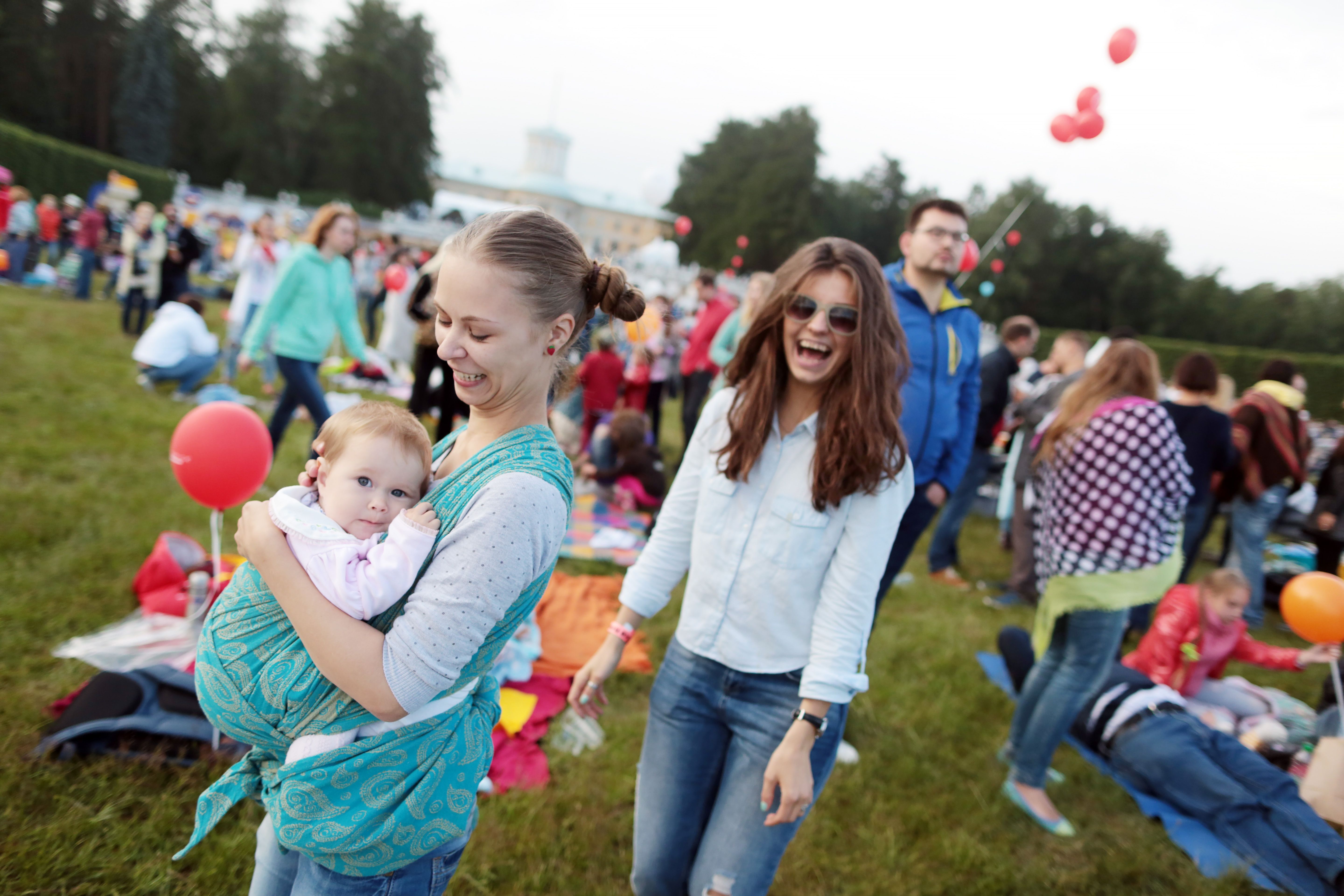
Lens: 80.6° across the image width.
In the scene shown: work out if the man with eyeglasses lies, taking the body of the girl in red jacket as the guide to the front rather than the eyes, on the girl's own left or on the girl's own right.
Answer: on the girl's own right

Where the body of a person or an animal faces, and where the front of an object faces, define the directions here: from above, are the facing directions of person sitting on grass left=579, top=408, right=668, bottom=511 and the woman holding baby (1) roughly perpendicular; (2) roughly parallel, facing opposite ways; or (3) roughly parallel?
roughly perpendicular

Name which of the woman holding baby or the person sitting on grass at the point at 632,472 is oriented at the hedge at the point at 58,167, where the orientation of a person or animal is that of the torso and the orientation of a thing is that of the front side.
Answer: the person sitting on grass

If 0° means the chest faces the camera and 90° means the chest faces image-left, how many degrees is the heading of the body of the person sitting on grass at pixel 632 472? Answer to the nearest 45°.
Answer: approximately 135°

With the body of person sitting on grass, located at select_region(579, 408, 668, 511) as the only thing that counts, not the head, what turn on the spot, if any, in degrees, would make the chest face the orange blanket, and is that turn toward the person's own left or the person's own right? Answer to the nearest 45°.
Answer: approximately 135° to the person's own left

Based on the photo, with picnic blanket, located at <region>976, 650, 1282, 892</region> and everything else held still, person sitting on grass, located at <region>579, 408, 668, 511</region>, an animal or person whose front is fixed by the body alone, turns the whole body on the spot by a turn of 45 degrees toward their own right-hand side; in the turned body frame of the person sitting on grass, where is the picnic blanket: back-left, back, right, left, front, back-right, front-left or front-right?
back-right

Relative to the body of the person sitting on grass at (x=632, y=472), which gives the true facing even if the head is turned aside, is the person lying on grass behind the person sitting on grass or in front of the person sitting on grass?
behind

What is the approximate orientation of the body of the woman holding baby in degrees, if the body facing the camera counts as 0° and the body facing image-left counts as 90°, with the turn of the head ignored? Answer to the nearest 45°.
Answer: approximately 45°
